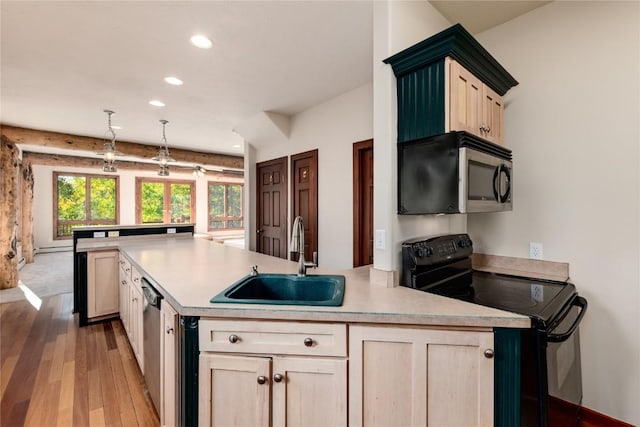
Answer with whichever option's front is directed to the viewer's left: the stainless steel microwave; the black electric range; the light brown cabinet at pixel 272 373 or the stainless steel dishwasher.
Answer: the stainless steel dishwasher

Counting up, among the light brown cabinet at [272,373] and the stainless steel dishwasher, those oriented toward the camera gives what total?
1

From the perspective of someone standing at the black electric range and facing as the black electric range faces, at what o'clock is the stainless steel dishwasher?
The stainless steel dishwasher is roughly at 4 o'clock from the black electric range.

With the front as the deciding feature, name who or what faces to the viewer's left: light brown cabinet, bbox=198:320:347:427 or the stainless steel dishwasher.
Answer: the stainless steel dishwasher

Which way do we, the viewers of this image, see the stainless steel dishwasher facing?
facing to the left of the viewer

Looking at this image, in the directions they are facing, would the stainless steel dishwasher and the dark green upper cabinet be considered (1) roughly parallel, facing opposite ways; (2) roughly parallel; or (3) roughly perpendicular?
roughly perpendicular

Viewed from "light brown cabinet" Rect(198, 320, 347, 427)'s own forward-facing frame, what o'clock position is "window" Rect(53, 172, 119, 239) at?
The window is roughly at 5 o'clock from the light brown cabinet.
